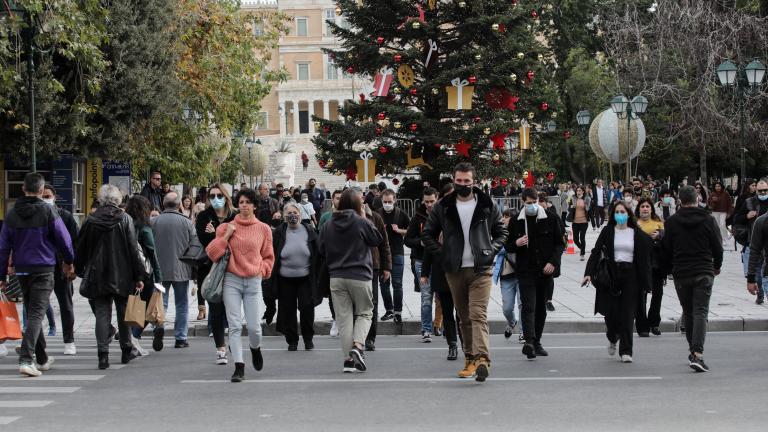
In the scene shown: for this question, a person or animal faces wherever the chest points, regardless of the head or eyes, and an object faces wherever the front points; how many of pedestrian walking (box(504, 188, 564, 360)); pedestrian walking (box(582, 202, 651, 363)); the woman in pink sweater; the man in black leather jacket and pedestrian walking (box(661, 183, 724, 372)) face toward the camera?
4

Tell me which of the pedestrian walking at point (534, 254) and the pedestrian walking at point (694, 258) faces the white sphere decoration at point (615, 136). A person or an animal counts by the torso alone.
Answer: the pedestrian walking at point (694, 258)

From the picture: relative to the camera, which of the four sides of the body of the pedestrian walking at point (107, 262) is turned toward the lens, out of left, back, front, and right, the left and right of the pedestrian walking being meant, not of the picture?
back

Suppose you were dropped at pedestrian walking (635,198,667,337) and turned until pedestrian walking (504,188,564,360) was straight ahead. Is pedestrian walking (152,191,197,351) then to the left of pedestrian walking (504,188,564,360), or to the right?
right

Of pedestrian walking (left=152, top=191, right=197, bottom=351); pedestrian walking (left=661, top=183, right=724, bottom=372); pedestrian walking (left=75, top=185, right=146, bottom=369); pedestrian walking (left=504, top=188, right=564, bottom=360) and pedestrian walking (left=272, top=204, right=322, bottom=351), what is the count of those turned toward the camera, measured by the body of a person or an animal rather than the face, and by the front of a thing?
2

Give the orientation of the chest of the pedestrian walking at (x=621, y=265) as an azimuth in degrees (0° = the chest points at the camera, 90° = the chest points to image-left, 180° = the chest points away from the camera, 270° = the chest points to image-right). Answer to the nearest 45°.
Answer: approximately 0°

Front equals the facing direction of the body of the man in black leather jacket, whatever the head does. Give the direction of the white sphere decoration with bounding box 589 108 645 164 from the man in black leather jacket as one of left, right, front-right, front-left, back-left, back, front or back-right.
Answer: back

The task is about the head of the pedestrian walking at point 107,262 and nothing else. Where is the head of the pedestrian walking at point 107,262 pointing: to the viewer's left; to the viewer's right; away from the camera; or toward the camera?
away from the camera

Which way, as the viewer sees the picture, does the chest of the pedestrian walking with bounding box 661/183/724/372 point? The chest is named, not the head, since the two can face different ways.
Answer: away from the camera

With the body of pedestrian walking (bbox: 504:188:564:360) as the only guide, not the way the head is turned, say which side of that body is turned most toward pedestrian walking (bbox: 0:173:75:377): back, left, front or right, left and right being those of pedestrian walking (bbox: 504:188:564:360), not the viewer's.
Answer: right

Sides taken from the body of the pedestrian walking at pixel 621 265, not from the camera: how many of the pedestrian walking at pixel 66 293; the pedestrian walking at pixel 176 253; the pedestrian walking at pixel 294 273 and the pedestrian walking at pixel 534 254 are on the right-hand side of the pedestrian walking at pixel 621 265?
4
